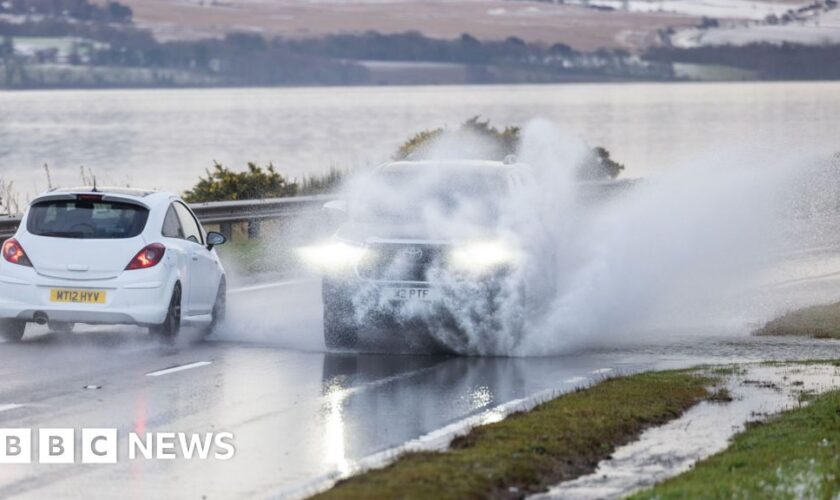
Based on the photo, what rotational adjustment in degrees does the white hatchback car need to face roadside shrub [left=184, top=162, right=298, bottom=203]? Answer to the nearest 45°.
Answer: approximately 45° to its left

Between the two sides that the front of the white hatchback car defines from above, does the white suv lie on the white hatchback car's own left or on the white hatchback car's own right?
on the white hatchback car's own right

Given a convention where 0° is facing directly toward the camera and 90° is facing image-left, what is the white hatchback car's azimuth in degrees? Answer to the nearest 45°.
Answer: approximately 225°
